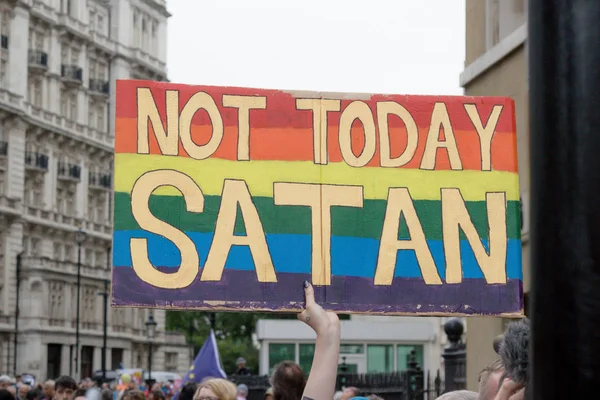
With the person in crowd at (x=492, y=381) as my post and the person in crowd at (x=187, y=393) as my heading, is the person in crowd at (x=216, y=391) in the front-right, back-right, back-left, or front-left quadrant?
front-left

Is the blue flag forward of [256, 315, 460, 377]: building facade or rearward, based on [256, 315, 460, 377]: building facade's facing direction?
forward

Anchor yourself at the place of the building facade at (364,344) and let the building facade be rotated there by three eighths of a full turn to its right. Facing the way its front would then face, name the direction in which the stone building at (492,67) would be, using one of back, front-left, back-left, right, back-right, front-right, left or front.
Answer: back-left

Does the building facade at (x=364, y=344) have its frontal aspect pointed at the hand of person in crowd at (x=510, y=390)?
yes

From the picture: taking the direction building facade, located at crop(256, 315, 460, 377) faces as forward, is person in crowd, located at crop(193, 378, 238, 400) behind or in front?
in front

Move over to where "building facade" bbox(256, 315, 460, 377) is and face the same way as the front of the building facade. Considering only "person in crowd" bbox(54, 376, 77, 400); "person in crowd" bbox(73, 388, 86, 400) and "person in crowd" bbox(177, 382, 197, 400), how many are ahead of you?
3

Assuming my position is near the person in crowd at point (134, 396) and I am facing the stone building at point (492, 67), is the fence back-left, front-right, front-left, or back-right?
front-left

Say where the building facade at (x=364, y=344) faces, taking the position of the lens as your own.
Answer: facing the viewer

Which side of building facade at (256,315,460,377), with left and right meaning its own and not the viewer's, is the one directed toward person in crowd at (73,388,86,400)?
front

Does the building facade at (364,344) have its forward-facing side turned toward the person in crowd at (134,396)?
yes

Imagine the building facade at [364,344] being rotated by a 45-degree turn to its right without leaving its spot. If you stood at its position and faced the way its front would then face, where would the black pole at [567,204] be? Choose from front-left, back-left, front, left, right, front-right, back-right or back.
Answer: front-left

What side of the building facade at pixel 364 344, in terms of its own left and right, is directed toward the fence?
front
